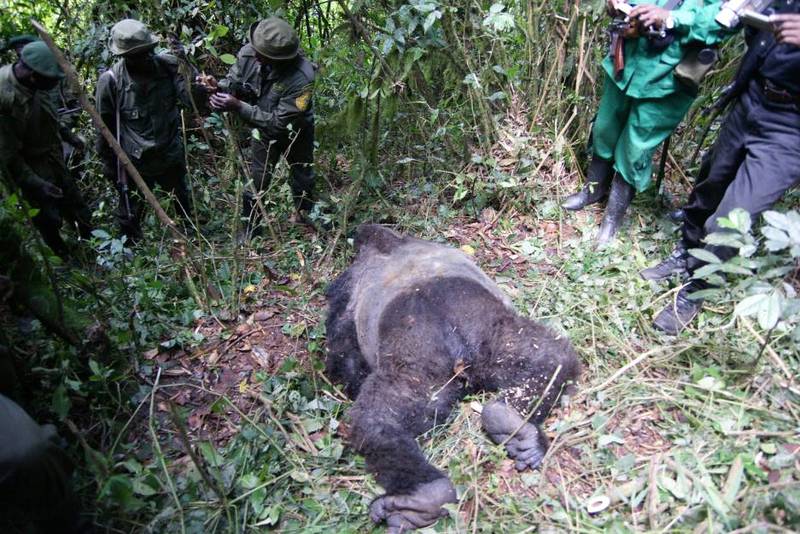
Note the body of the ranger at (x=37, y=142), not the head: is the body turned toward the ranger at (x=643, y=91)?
yes

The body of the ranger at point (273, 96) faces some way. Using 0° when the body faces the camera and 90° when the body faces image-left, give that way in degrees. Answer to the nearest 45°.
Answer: approximately 45°

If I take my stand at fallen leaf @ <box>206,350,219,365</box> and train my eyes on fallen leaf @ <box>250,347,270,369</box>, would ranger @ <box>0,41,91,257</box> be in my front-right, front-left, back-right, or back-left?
back-left

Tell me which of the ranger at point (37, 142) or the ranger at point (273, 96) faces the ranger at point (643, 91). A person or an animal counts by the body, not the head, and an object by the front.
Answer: the ranger at point (37, 142)

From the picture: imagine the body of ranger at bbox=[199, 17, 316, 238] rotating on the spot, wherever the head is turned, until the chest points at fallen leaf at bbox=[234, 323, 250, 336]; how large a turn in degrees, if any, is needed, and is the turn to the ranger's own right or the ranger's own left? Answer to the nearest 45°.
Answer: approximately 45° to the ranger's own left

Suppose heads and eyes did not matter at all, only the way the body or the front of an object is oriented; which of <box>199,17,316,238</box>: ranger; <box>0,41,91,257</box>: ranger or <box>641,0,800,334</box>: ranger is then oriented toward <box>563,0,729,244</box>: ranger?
<box>0,41,91,257</box>: ranger

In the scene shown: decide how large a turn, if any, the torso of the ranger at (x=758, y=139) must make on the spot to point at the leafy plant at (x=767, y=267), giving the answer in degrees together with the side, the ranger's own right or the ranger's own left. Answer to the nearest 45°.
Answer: approximately 45° to the ranger's own left
